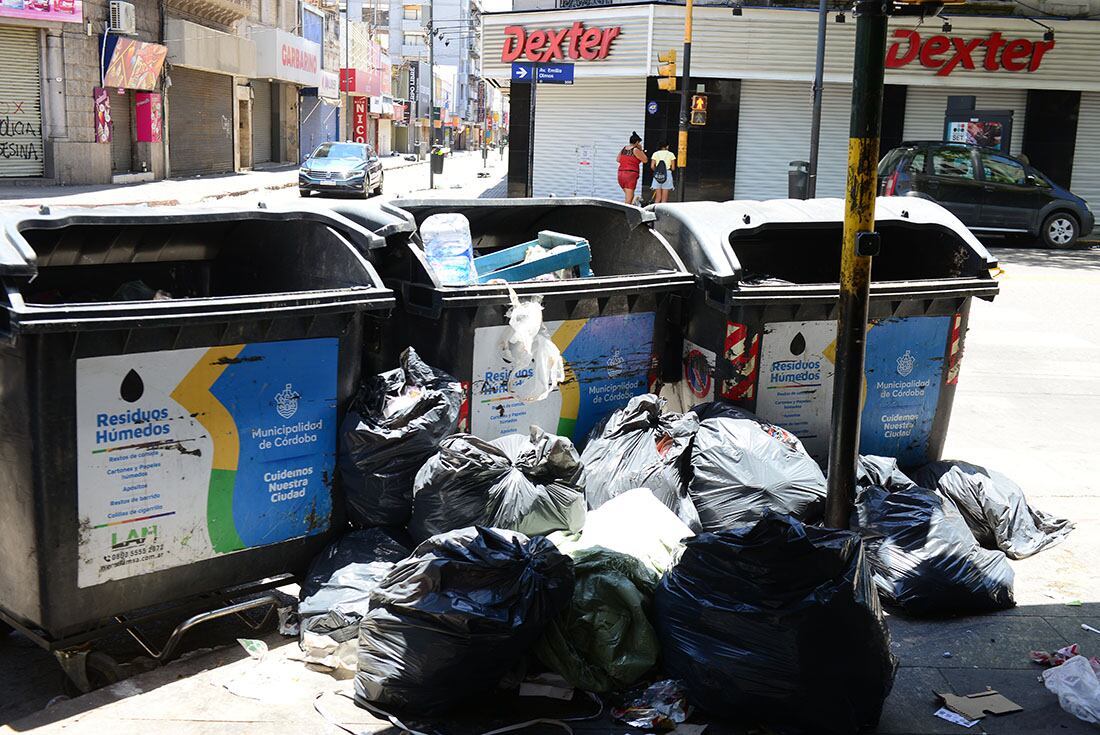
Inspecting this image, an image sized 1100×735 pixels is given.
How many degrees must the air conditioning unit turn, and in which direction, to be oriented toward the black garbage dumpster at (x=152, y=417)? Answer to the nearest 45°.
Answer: approximately 45° to its right

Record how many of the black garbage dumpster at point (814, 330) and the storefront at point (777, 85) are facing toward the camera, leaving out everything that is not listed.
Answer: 2

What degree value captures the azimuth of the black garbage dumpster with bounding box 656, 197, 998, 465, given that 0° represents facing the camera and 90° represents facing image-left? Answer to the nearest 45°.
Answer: approximately 0°

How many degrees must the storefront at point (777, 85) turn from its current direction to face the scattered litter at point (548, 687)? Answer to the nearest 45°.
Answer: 0° — it already faces it

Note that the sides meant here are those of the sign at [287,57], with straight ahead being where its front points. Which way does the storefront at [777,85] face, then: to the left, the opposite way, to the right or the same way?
to the right

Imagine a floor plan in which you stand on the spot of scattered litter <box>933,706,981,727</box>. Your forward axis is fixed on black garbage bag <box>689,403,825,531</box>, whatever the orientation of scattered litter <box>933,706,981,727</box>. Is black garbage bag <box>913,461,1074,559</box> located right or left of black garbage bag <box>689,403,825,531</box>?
right

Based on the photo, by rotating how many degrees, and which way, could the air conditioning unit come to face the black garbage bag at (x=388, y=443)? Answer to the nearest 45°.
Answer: approximately 45° to its right

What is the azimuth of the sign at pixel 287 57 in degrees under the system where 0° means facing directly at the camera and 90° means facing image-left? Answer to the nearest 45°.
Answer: approximately 315°

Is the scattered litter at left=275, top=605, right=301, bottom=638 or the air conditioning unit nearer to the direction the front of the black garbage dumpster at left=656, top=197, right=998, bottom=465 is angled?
the scattered litter

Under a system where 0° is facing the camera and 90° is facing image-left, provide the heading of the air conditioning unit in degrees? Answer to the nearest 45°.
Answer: approximately 315°
